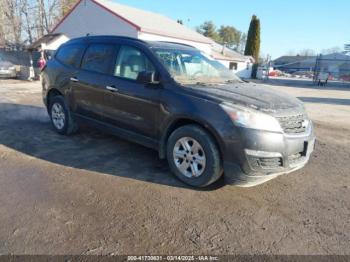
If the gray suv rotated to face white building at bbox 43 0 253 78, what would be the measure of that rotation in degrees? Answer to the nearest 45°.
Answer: approximately 135° to its left

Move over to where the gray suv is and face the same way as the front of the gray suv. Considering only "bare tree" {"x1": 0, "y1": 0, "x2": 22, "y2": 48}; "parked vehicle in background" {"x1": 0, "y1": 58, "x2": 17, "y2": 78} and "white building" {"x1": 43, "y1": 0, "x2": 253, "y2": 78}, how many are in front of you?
0

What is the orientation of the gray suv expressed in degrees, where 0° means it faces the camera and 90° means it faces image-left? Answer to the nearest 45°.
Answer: approximately 315°

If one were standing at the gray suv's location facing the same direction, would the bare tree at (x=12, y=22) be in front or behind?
behind

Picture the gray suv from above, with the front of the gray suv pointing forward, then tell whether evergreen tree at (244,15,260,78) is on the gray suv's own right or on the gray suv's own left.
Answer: on the gray suv's own left

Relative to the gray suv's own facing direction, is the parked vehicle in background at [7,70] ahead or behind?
behind

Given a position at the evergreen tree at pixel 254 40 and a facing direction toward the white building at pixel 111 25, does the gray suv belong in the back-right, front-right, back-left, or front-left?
front-left

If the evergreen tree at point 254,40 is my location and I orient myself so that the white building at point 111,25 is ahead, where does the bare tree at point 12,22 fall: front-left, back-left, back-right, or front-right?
front-right

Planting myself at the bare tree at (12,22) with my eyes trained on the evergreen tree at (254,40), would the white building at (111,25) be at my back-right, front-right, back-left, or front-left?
front-right
